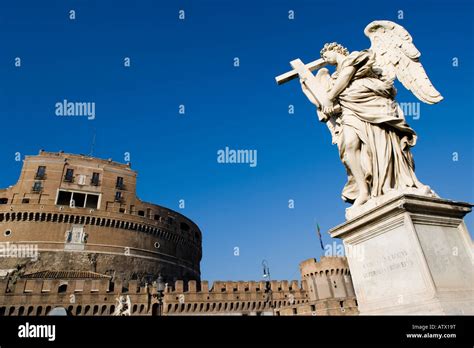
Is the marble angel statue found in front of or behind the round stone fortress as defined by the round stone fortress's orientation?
in front

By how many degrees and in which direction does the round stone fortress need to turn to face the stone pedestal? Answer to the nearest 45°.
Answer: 0° — it already faces it
